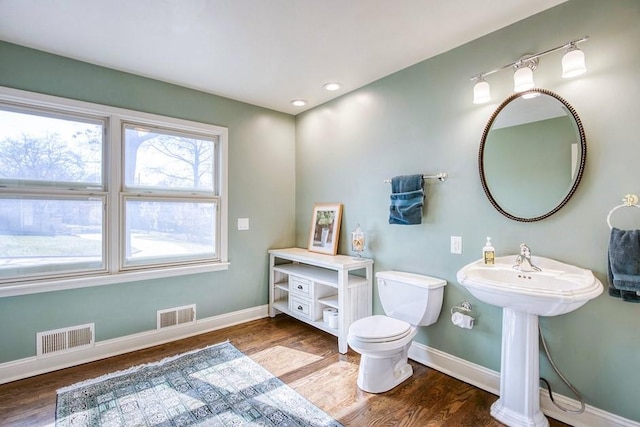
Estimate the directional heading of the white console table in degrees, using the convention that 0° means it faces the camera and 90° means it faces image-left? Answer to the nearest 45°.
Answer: approximately 45°

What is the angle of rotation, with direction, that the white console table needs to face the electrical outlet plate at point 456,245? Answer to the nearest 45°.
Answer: approximately 90° to its left

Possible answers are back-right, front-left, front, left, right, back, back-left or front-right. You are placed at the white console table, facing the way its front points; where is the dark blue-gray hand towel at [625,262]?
left

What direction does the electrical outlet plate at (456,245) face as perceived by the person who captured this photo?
facing the viewer

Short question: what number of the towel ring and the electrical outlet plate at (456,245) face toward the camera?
2

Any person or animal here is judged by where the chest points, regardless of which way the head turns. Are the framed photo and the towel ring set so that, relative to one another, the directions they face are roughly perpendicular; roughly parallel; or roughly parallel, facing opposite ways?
roughly parallel

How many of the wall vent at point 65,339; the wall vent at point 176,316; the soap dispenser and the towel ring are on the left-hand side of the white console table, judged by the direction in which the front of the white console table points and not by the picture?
2

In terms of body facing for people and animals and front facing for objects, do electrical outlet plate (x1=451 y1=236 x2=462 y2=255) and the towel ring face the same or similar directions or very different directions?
same or similar directions

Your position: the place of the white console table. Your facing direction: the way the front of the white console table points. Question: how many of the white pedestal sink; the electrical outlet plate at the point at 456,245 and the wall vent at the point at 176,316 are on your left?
2

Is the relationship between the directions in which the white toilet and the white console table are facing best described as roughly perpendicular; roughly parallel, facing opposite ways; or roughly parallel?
roughly parallel

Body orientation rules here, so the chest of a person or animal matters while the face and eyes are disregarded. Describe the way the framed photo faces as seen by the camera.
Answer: facing the viewer and to the left of the viewer

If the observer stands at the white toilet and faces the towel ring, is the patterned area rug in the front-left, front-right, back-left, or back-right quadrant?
back-right

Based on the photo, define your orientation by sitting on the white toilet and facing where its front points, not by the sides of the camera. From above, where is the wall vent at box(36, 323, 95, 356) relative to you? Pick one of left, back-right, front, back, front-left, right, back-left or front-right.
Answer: front-right

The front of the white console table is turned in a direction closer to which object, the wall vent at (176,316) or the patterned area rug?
the patterned area rug

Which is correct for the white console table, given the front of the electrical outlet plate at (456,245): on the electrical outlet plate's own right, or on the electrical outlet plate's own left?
on the electrical outlet plate's own right
